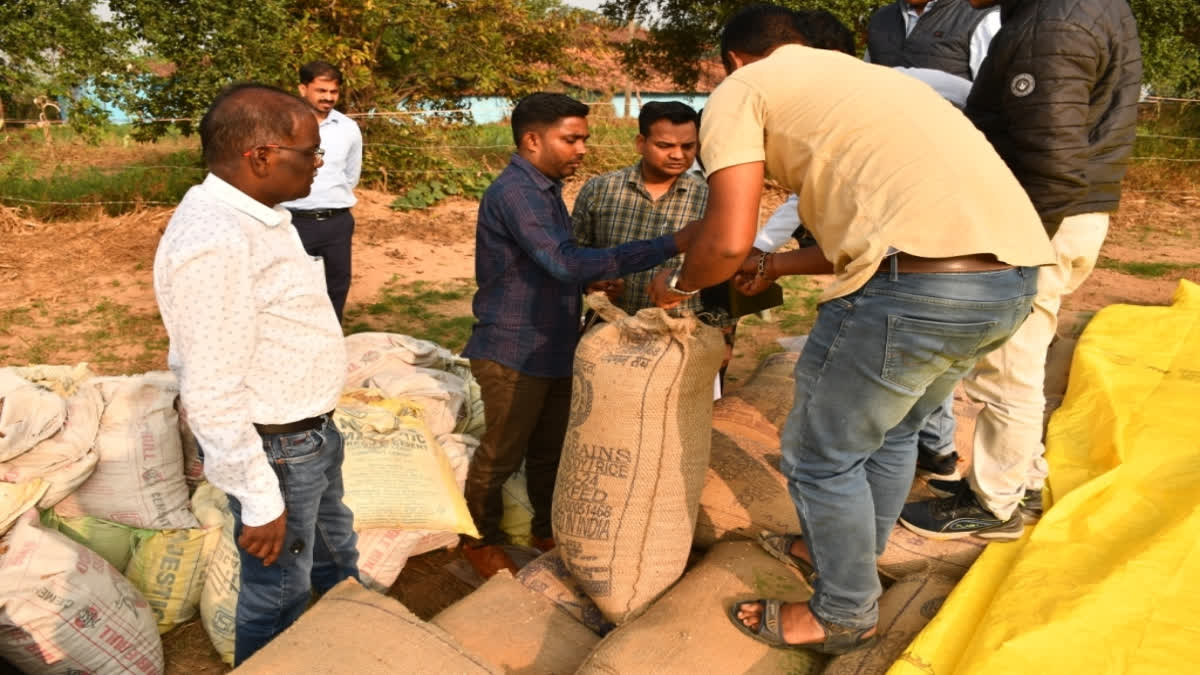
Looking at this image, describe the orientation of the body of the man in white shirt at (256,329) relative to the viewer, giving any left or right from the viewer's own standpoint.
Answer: facing to the right of the viewer

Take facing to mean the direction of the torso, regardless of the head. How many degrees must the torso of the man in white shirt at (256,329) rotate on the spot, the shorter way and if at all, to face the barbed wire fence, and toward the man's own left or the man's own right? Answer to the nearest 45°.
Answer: approximately 90° to the man's own left

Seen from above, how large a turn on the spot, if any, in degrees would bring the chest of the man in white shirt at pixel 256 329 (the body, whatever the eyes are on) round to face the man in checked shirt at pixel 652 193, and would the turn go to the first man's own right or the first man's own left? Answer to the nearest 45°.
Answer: approximately 45° to the first man's own left

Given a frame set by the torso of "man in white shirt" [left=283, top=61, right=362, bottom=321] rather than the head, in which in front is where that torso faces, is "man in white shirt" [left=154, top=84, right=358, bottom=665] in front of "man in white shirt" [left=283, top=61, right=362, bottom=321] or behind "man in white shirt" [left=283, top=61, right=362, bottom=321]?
in front

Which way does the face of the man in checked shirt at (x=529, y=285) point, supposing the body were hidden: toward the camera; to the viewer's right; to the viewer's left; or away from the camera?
to the viewer's right

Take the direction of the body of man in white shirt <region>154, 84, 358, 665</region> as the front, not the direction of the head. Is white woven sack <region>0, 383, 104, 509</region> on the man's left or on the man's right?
on the man's left

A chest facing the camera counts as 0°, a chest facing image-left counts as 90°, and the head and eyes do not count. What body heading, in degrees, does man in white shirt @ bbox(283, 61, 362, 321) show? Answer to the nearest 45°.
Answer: approximately 0°

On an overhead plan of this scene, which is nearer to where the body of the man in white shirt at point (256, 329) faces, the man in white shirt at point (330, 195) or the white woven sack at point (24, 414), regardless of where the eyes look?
the man in white shirt

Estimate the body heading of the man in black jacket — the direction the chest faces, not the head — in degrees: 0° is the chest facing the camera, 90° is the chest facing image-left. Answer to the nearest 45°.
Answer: approximately 90°

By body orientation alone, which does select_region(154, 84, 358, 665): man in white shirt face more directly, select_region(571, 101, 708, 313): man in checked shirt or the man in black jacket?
the man in black jacket

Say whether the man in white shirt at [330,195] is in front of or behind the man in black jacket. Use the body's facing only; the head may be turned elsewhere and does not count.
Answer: in front
